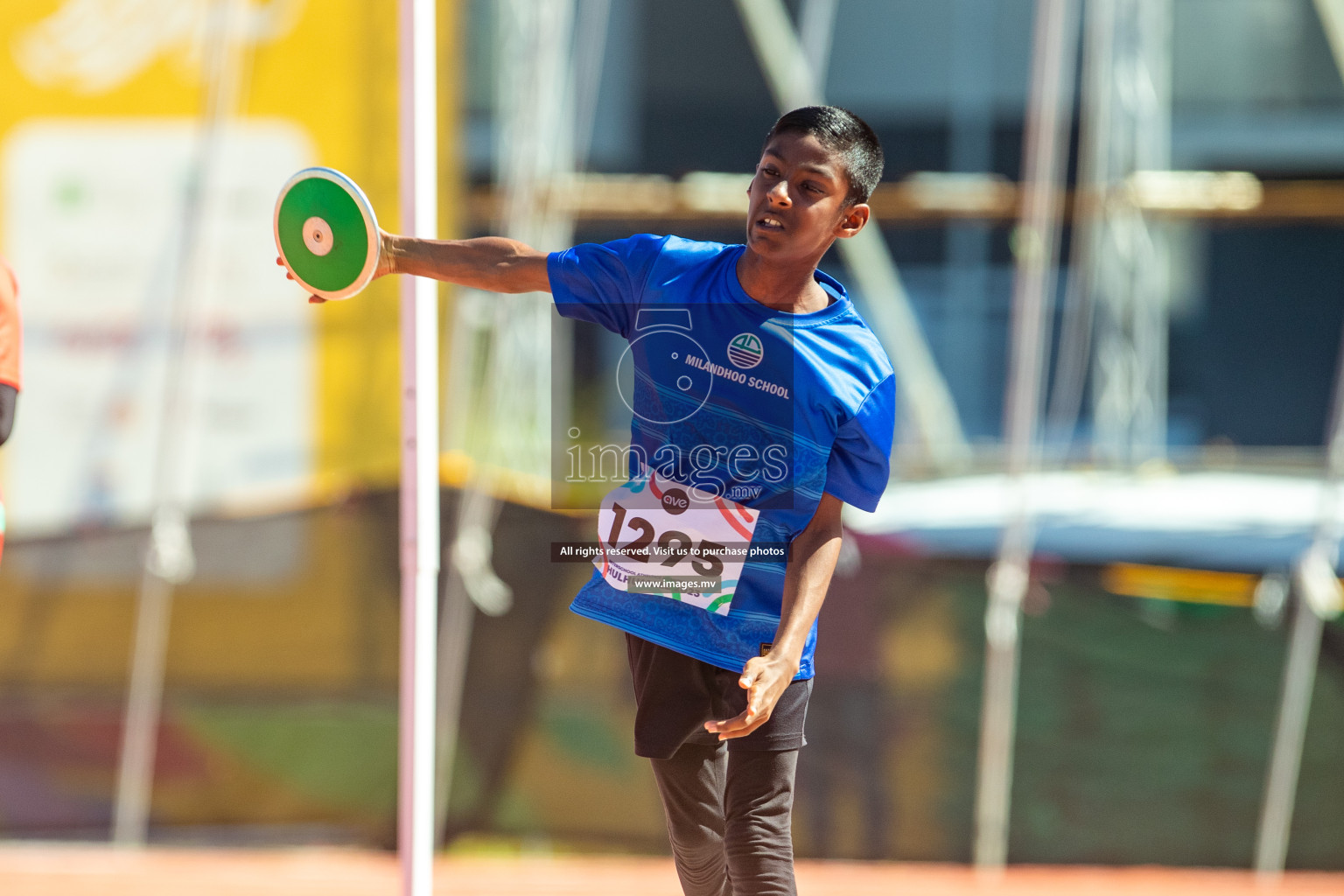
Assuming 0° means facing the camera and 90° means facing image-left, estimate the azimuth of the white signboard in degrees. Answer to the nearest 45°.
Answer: approximately 0°

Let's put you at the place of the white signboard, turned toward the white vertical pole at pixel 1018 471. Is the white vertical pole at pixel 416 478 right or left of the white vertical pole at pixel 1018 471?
right

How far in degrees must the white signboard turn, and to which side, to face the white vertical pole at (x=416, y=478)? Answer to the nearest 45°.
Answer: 0° — it already faces it

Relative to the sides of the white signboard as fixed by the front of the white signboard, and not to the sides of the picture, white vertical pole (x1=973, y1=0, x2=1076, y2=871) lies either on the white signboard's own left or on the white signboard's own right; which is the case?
on the white signboard's own left
